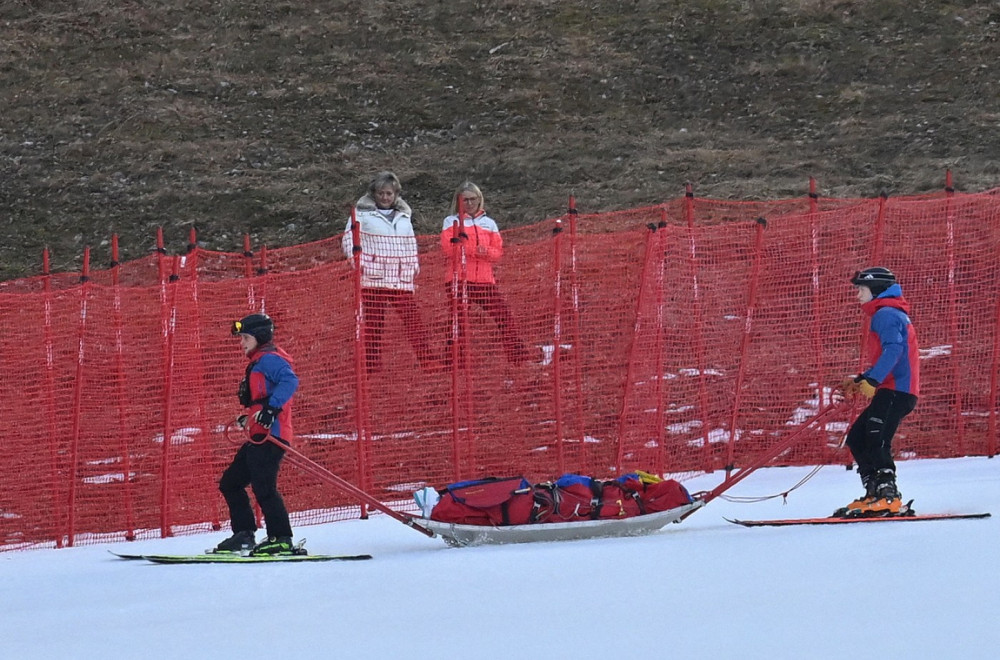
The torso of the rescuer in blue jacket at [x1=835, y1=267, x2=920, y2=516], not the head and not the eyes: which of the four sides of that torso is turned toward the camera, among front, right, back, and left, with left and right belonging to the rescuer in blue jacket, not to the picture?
left

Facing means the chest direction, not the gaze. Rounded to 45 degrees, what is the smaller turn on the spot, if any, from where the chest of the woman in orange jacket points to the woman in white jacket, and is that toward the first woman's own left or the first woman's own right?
approximately 90° to the first woman's own right

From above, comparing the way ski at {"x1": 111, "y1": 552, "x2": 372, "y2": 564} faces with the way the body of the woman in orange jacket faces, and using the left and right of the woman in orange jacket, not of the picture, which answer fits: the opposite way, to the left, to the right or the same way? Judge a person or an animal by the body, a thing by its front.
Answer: to the right

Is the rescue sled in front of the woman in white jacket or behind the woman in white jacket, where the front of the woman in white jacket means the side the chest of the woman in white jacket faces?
in front

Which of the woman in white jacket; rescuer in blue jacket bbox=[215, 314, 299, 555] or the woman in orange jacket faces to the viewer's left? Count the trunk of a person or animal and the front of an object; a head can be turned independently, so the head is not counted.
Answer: the rescuer in blue jacket

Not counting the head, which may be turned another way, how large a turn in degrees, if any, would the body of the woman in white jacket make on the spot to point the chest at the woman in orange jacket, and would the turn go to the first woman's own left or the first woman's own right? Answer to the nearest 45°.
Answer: approximately 90° to the first woman's own left

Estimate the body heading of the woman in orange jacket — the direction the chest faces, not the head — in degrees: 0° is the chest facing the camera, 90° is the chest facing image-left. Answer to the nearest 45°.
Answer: approximately 0°

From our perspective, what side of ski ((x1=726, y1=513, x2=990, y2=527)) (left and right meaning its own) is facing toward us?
left

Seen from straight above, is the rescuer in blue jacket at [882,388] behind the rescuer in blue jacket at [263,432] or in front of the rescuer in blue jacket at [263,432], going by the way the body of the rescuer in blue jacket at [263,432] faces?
behind

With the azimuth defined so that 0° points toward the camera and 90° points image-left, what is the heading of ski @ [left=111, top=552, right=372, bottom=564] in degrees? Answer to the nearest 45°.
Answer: approximately 90°

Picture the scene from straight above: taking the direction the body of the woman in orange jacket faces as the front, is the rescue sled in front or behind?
in front

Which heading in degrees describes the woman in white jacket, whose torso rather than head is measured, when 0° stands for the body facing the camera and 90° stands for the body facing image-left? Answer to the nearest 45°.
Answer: approximately 0°
